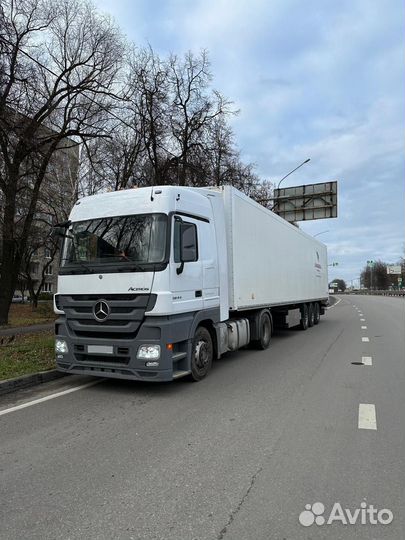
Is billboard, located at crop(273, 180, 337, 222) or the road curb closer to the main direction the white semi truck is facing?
the road curb

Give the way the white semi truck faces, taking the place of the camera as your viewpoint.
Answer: facing the viewer and to the left of the viewer

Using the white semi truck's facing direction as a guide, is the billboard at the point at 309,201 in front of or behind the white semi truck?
behind
